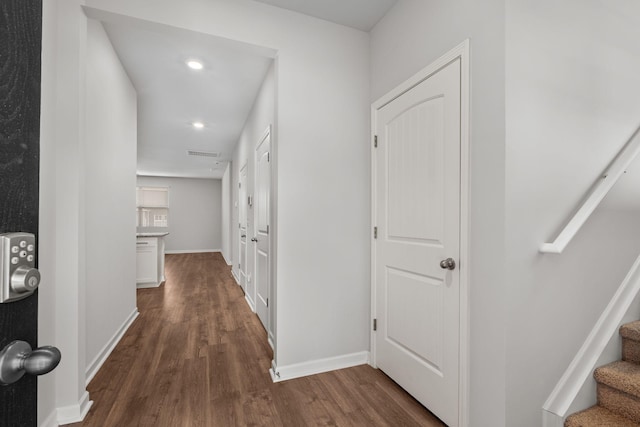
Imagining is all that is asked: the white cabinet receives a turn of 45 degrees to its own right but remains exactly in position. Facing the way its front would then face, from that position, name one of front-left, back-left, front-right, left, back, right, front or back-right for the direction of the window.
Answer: back-right

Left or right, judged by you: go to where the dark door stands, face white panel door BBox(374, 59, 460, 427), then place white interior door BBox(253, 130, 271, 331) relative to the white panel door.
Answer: left

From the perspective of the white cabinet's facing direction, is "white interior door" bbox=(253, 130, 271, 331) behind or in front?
in front

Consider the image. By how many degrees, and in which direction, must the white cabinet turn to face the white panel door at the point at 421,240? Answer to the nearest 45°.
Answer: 0° — it already faces it

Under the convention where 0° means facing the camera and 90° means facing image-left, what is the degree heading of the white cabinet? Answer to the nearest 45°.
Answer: approximately 0°

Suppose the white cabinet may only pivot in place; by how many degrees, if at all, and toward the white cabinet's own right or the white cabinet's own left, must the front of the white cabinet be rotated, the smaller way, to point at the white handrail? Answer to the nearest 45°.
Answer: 0° — it already faces it
